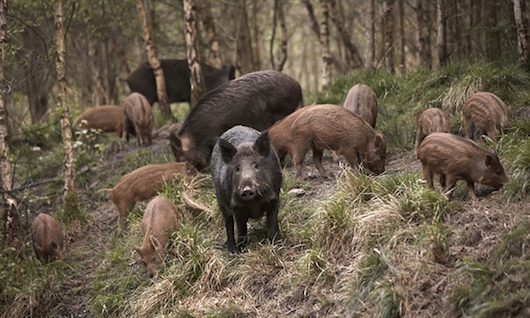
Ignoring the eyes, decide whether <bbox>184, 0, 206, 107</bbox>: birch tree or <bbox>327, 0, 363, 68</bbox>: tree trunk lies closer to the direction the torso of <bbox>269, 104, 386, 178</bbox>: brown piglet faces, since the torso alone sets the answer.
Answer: the tree trunk

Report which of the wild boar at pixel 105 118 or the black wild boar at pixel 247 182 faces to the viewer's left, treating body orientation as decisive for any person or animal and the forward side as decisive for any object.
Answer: the wild boar

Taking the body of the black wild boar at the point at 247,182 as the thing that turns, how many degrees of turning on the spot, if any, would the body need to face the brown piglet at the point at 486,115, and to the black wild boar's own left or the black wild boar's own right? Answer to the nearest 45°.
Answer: approximately 90° to the black wild boar's own left

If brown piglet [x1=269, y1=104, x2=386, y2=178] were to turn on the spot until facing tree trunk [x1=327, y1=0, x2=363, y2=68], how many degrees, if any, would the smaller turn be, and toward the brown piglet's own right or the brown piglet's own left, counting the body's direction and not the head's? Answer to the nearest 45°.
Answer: approximately 90° to the brown piglet's own left

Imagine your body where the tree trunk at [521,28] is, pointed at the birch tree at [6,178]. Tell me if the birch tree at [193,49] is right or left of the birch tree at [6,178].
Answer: right

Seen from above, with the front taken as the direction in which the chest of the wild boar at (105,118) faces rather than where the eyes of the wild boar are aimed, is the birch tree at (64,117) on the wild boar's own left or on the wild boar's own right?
on the wild boar's own left

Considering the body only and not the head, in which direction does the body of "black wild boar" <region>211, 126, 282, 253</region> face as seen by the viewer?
toward the camera

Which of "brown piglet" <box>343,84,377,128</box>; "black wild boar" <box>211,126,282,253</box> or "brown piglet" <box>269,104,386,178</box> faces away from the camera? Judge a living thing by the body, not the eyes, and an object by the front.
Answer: "brown piglet" <box>343,84,377,128</box>

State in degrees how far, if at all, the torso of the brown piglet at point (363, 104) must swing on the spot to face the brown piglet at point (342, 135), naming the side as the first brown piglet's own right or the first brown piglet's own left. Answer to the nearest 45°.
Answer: approximately 180°

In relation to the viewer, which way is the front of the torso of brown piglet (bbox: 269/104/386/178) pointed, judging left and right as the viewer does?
facing to the right of the viewer

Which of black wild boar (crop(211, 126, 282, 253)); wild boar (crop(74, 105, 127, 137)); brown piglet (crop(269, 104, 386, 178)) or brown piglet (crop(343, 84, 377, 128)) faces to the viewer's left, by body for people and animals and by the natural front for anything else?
the wild boar

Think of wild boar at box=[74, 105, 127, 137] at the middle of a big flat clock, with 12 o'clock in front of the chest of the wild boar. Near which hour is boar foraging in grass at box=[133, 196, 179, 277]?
The boar foraging in grass is roughly at 9 o'clock from the wild boar.

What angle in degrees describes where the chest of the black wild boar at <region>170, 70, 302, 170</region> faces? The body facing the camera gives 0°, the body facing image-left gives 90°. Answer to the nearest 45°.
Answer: approximately 45°

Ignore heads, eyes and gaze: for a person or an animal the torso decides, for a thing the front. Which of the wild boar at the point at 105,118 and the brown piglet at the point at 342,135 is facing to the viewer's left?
the wild boar

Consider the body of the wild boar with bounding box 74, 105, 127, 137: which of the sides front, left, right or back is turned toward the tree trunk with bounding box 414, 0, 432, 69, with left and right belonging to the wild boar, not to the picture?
back
